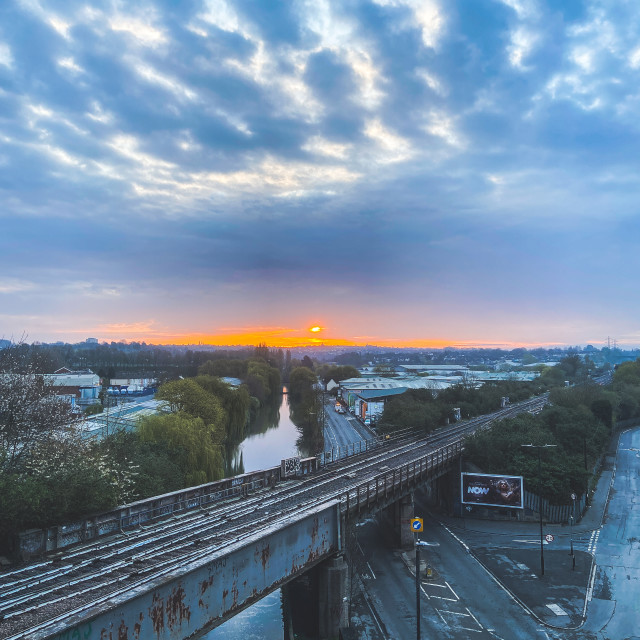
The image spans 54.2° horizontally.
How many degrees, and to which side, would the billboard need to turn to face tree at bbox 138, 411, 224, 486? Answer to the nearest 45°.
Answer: approximately 90° to its right

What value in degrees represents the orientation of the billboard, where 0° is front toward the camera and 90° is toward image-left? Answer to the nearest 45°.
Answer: approximately 0°

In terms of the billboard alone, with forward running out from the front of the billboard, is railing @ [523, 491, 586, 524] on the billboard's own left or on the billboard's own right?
on the billboard's own left

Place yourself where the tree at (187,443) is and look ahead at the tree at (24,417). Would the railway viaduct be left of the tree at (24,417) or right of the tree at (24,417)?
left

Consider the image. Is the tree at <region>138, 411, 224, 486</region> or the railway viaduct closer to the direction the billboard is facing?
the railway viaduct

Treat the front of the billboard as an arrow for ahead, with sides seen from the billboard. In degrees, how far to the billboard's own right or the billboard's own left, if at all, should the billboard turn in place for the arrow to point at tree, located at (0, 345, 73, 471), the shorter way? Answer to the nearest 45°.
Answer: approximately 45° to the billboard's own right
